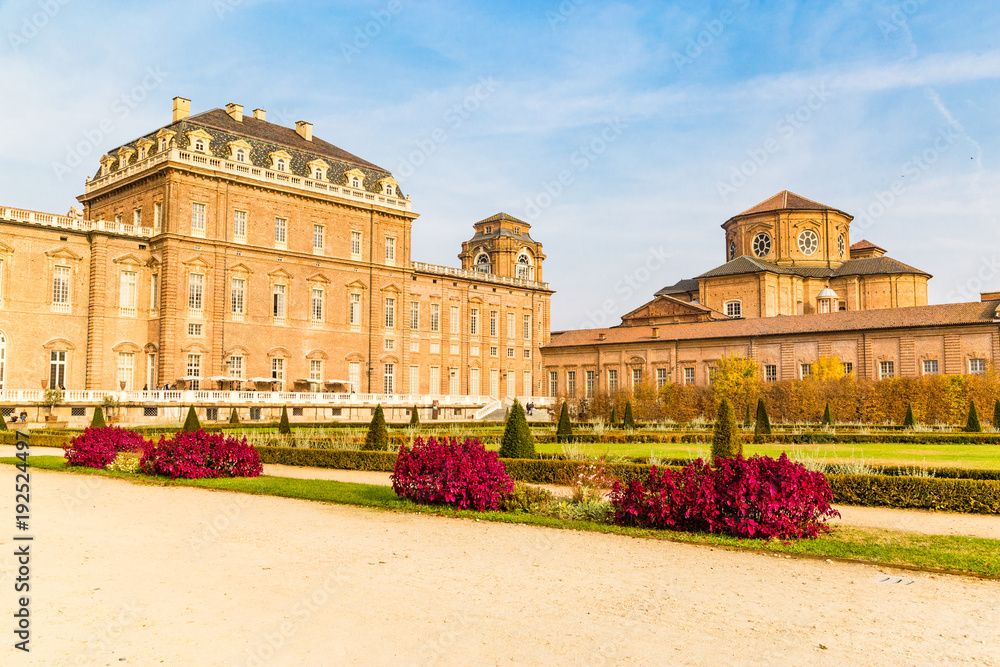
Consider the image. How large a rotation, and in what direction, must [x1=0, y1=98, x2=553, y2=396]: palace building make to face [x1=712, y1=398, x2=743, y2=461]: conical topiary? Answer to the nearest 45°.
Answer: approximately 45° to its right

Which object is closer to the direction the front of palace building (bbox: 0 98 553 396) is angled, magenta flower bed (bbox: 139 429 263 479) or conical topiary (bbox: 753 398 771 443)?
the conical topiary

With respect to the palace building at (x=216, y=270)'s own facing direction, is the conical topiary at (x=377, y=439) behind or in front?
in front

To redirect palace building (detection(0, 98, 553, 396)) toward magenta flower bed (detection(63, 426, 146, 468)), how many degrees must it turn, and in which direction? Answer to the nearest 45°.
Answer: approximately 45° to its right

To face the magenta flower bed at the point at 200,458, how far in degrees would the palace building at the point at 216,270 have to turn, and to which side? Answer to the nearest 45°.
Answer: approximately 45° to its right

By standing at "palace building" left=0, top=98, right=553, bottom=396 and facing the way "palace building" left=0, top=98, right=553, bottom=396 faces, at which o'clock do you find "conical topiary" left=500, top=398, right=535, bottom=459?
The conical topiary is roughly at 1 o'clock from the palace building.

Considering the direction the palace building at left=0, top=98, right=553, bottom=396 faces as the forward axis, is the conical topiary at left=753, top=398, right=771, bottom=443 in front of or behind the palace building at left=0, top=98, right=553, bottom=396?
in front

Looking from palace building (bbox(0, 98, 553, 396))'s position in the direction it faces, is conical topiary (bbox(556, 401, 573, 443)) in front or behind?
in front
